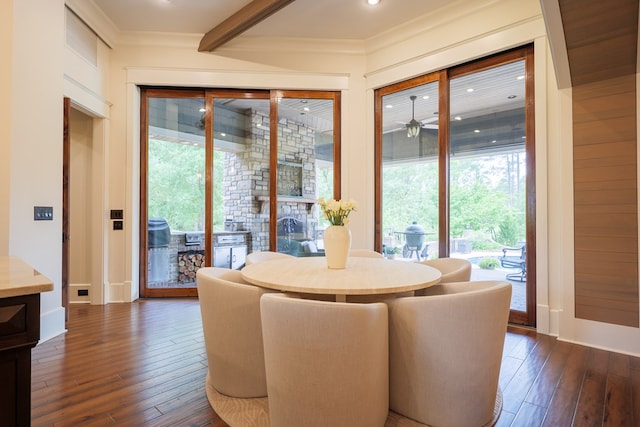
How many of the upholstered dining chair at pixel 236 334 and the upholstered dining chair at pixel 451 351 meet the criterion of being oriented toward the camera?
0

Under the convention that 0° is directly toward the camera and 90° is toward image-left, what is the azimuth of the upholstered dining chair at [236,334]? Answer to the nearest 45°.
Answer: approximately 225°

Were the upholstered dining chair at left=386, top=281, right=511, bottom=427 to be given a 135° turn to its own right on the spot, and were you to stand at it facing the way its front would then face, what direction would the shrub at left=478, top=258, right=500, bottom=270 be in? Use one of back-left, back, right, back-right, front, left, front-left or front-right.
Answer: left

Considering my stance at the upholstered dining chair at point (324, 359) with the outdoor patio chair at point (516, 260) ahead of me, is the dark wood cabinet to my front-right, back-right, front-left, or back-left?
back-left

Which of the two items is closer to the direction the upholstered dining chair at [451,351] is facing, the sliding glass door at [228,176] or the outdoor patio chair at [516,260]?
the sliding glass door

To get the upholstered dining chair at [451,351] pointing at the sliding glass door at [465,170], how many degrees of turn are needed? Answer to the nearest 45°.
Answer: approximately 45° to its right

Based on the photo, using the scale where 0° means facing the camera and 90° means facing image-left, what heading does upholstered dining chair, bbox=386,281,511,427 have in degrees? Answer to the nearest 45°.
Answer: approximately 135°

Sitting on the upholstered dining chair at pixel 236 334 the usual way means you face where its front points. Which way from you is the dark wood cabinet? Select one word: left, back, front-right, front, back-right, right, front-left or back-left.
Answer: back

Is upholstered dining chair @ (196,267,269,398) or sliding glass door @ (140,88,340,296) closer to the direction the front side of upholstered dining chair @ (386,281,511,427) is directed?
the sliding glass door

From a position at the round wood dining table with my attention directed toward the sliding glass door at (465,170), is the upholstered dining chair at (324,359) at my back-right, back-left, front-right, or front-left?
back-right

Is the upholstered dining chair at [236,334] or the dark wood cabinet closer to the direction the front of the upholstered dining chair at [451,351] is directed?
the upholstered dining chair

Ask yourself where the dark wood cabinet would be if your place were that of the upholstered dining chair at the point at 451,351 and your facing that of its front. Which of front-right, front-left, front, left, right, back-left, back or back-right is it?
left
